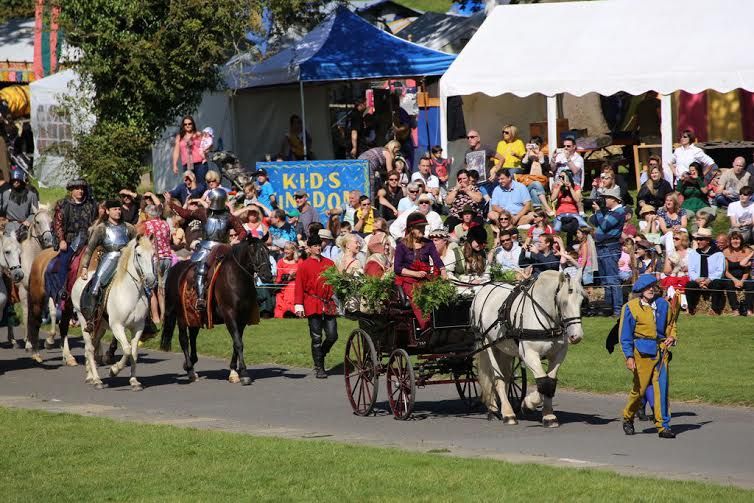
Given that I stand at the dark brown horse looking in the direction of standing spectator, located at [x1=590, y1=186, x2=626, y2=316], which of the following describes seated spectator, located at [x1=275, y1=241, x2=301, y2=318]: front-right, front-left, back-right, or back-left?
front-left

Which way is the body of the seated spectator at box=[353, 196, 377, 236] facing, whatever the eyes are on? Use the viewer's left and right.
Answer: facing the viewer

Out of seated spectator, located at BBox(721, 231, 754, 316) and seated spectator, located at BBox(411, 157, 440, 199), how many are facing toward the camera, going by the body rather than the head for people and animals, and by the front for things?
2

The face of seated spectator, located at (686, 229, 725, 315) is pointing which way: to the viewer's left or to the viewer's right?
to the viewer's left

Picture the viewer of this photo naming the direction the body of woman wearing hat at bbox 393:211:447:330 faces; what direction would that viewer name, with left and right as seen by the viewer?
facing the viewer and to the right of the viewer

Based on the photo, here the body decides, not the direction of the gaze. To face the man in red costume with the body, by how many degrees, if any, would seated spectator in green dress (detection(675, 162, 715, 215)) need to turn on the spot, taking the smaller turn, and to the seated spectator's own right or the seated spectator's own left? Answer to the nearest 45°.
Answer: approximately 45° to the seated spectator's own right

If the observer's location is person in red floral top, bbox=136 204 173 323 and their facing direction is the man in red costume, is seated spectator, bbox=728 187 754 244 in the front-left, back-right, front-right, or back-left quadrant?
front-left

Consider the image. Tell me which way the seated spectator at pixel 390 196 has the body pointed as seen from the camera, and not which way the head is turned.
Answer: toward the camera

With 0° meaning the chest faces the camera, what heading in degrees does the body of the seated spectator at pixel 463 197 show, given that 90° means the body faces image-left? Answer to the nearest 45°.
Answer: approximately 0°

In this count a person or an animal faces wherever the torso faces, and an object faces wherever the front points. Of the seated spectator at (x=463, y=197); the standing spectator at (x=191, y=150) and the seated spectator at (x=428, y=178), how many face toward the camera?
3

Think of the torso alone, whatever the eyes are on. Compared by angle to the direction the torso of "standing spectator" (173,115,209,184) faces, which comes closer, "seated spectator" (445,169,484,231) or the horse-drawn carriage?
the horse-drawn carriage

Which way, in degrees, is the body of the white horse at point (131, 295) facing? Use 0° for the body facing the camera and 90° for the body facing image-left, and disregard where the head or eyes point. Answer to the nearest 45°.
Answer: approximately 315°

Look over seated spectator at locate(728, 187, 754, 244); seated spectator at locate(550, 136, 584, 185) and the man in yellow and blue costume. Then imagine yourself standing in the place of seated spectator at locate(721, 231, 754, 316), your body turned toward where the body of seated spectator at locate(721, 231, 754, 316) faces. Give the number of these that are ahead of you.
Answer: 1

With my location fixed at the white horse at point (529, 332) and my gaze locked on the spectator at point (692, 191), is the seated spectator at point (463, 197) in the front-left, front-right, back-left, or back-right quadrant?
front-left

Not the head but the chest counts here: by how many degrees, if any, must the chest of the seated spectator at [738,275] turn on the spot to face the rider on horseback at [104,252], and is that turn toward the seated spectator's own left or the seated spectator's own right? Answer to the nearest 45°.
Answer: approximately 45° to the seated spectator's own right
